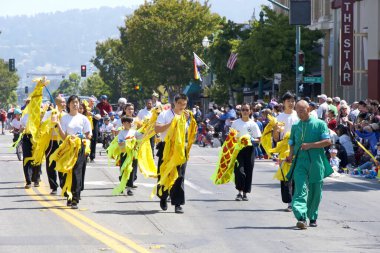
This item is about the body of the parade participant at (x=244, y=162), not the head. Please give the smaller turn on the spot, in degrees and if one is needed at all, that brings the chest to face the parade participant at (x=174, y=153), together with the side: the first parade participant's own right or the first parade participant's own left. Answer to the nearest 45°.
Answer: approximately 45° to the first parade participant's own right

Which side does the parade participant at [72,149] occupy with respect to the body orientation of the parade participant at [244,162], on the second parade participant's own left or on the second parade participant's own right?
on the second parade participant's own right

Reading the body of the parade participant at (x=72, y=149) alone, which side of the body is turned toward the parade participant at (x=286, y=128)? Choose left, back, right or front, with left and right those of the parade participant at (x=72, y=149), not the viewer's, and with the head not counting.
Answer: left

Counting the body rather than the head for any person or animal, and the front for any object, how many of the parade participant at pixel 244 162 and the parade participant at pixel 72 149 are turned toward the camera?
2

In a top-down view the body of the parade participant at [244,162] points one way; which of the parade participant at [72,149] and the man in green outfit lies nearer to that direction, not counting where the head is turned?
the man in green outfit

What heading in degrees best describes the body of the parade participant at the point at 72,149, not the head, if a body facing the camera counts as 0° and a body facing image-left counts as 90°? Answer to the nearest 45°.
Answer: approximately 0°

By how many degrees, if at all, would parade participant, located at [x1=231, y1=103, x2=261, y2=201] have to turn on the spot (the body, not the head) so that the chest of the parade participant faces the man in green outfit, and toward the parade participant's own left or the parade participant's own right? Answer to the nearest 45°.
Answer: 0° — they already face them
